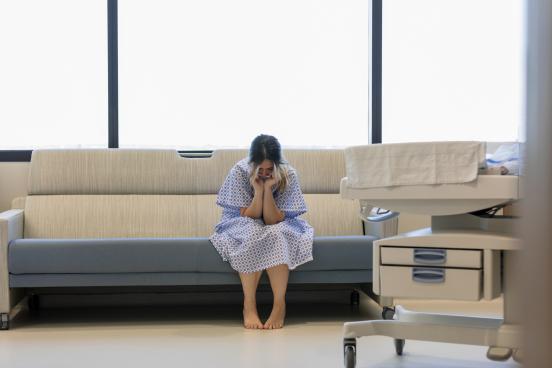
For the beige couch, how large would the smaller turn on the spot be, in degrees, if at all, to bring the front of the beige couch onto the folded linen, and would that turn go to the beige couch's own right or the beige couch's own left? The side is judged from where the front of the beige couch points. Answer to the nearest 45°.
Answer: approximately 45° to the beige couch's own left

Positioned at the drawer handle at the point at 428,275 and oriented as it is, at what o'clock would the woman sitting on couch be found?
The woman sitting on couch is roughly at 5 o'clock from the drawer handle.

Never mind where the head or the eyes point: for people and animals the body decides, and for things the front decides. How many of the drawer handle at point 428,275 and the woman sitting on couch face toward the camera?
2
